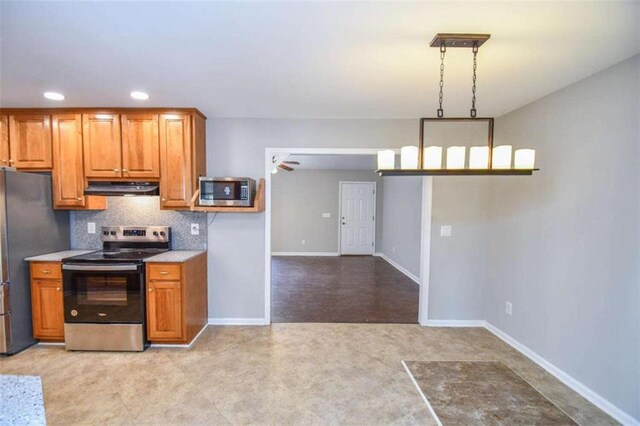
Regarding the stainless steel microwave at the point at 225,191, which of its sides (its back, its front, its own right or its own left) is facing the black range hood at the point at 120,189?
right

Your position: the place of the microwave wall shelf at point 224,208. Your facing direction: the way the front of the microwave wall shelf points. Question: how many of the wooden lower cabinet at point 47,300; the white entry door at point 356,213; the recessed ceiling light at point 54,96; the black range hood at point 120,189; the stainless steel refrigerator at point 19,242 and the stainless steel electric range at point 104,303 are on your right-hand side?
5

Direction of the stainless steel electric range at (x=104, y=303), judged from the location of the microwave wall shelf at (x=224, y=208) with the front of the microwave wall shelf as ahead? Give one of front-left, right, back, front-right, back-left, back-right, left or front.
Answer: right

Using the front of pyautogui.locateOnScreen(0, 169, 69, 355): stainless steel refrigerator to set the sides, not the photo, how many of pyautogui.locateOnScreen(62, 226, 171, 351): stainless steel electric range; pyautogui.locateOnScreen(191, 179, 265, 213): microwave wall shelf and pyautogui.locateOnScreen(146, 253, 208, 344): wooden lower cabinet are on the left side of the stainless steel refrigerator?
3

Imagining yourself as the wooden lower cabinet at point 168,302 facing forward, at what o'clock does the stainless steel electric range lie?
The stainless steel electric range is roughly at 2 o'clock from the wooden lower cabinet.

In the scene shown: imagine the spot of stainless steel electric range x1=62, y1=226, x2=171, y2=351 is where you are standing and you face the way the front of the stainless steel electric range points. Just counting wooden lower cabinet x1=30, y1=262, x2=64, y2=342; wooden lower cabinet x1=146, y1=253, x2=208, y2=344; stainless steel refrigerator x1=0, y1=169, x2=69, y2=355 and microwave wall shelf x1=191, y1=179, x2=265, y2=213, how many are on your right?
2

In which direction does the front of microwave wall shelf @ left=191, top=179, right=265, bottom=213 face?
toward the camera

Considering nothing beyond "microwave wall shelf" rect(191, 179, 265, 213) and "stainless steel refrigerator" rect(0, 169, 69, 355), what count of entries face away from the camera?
0

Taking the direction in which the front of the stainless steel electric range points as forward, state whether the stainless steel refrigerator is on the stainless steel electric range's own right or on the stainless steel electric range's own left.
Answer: on the stainless steel electric range's own right

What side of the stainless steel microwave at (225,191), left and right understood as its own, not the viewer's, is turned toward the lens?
front

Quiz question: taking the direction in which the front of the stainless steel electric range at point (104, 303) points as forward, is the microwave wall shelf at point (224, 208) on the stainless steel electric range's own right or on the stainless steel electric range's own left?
on the stainless steel electric range's own left

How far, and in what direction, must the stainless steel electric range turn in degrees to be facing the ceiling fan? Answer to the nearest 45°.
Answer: approximately 180°

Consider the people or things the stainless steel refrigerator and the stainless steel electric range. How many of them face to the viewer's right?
0

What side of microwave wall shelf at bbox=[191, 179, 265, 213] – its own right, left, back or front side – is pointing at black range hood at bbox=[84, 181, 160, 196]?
right

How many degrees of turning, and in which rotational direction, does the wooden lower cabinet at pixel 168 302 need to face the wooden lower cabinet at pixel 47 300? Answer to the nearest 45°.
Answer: approximately 90° to its right
